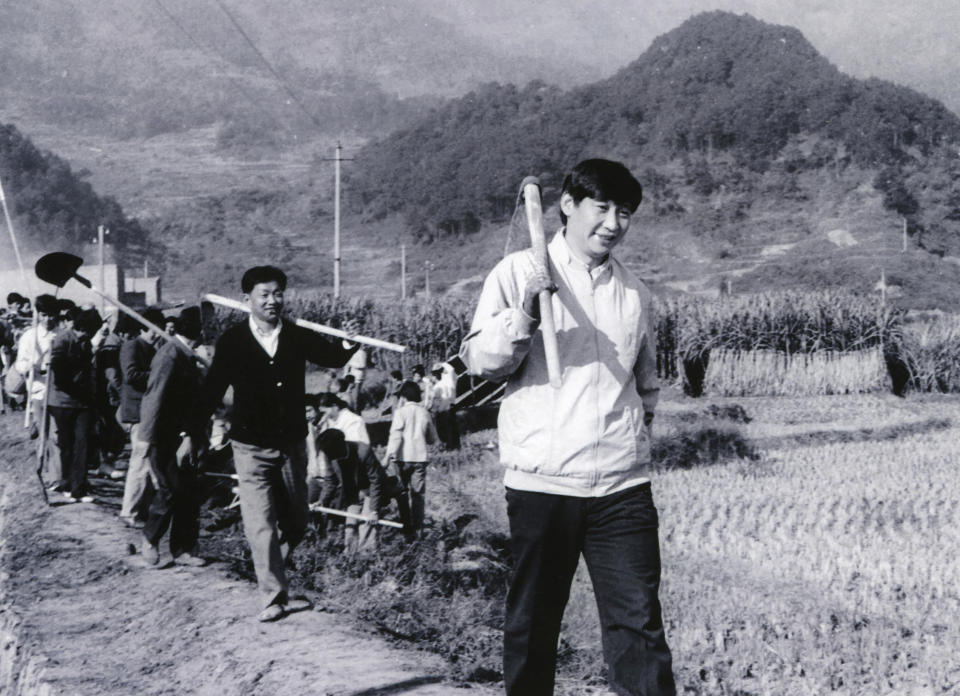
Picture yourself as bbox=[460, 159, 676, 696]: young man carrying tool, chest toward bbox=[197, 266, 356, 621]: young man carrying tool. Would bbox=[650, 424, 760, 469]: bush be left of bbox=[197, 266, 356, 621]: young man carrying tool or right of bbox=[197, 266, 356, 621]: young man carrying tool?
right

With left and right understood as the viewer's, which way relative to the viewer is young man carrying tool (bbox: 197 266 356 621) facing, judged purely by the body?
facing the viewer and to the right of the viewer

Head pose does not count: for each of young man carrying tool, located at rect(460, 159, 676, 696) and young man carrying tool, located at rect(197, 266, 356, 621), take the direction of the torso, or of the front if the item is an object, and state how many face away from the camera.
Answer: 0

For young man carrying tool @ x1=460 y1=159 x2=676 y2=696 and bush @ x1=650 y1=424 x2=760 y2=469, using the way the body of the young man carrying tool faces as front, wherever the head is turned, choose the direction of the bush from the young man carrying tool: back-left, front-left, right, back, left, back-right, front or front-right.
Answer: back-left

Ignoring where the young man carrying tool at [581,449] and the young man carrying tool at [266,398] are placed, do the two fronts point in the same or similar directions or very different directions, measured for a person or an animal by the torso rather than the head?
same or similar directions

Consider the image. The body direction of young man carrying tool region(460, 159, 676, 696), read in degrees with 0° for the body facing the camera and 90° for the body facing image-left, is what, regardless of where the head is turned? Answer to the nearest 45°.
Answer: approximately 315°

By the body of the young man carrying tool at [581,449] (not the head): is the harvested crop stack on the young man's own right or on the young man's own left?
on the young man's own left

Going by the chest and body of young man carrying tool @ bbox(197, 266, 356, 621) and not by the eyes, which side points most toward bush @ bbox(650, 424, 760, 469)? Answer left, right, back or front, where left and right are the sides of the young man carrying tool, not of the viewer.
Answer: left
